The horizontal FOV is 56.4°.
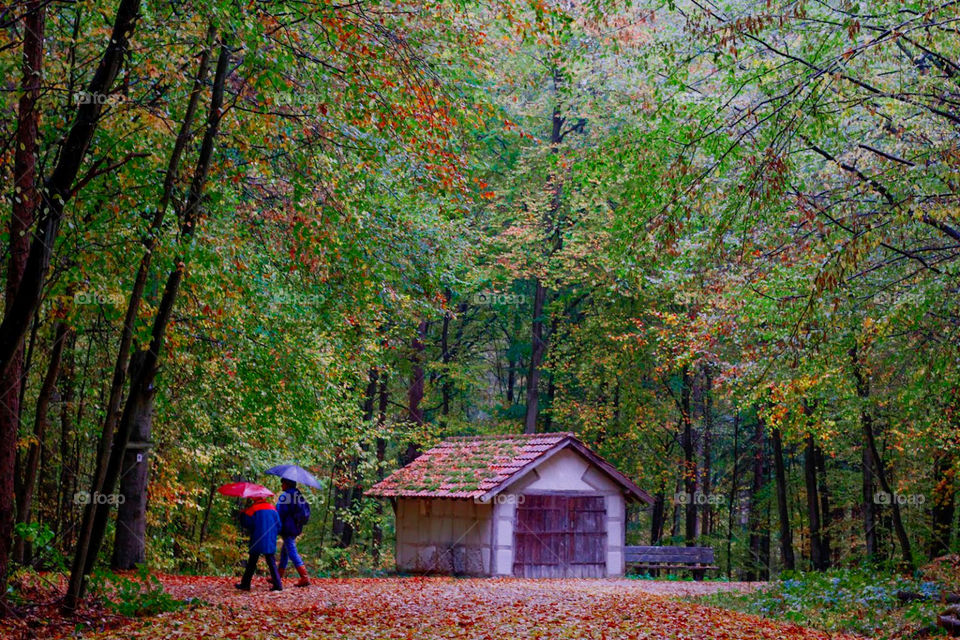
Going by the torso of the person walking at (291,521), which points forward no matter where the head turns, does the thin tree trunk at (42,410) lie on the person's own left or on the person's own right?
on the person's own left

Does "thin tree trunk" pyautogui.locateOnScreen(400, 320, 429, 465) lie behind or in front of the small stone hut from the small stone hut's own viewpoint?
behind

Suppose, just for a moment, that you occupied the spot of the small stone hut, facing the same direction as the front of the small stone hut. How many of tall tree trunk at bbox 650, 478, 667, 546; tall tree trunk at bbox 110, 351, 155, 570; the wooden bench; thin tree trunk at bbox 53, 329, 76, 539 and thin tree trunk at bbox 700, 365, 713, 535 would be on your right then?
2

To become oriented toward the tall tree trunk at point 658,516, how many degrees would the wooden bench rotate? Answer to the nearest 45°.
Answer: approximately 180°

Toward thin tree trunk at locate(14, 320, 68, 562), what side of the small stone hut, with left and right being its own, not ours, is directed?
right

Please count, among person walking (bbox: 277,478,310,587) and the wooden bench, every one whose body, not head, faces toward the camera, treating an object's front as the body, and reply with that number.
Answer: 1

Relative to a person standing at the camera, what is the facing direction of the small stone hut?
facing the viewer and to the right of the viewer

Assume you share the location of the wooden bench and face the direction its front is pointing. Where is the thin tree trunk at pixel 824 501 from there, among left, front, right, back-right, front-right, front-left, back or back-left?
back-left

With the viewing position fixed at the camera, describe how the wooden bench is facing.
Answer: facing the viewer

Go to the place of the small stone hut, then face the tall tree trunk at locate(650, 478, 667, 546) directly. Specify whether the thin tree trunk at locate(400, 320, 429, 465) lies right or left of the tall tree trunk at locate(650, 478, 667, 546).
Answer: left
